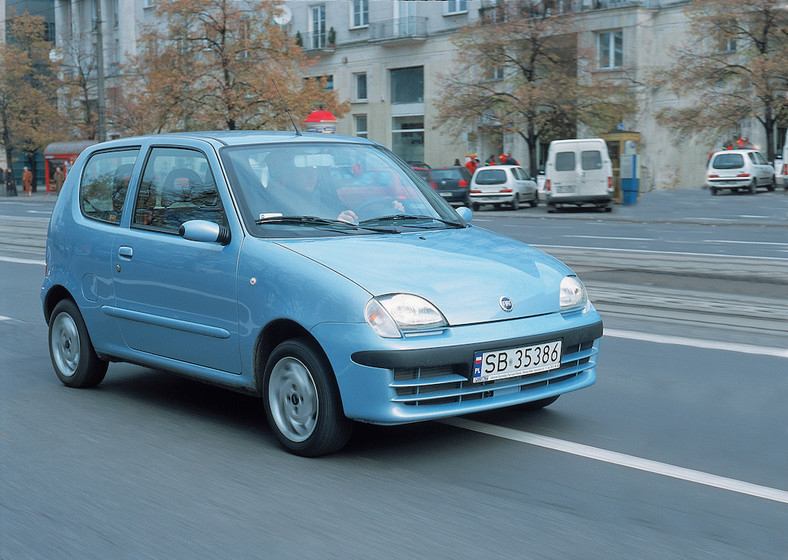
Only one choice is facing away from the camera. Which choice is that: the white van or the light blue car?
the white van

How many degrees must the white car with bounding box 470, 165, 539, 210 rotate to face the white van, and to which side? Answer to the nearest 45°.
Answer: approximately 90° to its right

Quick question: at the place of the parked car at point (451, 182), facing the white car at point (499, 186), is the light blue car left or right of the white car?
right

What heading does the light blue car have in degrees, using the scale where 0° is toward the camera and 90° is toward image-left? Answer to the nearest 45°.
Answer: approximately 315°

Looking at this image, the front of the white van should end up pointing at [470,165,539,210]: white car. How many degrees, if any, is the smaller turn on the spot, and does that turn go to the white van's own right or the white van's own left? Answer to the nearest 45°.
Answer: approximately 45° to the white van's own left

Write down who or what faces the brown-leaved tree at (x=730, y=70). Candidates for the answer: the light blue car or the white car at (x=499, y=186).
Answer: the white car

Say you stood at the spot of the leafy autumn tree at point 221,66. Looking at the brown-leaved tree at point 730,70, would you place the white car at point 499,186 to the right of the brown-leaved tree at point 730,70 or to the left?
right

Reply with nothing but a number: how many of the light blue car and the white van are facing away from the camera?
1

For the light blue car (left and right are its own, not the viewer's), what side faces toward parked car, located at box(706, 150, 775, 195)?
left

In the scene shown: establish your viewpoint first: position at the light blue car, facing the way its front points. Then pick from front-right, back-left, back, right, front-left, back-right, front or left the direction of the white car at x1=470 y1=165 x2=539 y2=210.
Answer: back-left
